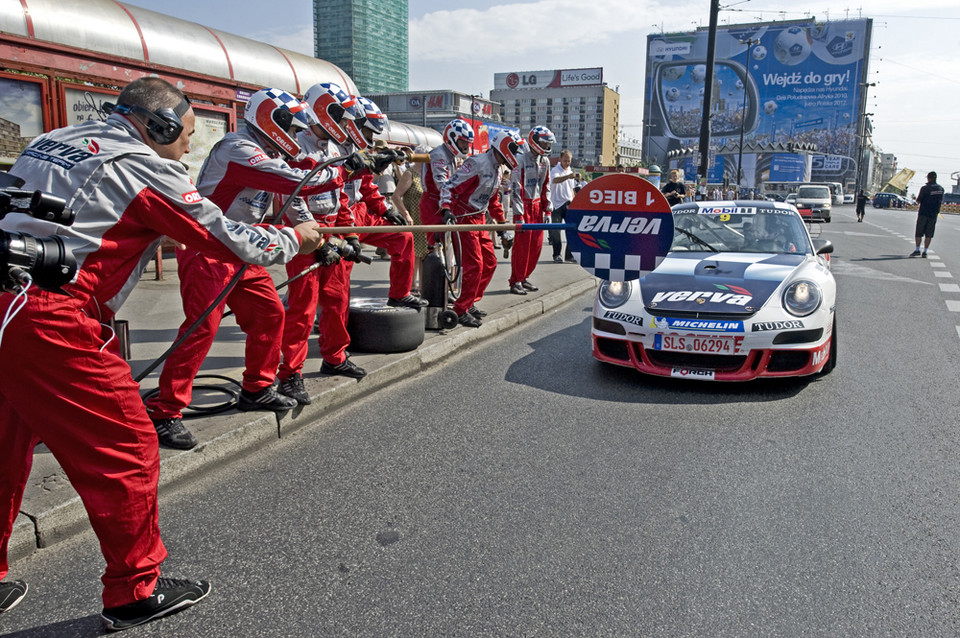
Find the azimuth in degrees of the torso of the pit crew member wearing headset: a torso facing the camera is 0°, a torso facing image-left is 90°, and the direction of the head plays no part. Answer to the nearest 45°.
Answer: approximately 225°

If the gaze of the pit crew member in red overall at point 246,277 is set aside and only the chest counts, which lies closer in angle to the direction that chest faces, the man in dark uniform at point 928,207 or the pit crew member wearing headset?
the man in dark uniform

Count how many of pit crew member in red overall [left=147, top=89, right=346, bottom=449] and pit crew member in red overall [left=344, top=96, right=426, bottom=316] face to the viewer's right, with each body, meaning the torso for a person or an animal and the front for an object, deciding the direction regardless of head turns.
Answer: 2

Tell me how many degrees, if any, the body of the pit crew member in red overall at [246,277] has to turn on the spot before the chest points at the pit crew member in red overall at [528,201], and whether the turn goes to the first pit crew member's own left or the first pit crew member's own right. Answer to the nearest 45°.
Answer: approximately 45° to the first pit crew member's own left

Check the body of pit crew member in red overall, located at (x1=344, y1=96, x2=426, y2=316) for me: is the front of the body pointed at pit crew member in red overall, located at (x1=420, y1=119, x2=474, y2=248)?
no

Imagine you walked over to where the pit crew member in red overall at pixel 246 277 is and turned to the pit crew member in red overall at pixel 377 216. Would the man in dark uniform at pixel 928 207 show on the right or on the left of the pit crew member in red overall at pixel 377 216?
right

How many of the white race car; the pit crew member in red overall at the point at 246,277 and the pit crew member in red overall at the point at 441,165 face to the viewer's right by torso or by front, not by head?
2

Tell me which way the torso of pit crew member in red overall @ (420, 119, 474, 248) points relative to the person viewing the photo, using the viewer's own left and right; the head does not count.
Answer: facing to the right of the viewer

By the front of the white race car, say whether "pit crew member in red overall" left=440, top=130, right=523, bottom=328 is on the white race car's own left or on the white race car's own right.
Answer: on the white race car's own right

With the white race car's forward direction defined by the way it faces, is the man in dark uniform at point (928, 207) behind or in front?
behind

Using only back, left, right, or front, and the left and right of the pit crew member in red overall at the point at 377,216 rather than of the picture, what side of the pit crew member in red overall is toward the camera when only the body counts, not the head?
right

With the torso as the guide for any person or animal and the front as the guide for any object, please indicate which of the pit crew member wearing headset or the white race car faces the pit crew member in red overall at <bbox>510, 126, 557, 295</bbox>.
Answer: the pit crew member wearing headset

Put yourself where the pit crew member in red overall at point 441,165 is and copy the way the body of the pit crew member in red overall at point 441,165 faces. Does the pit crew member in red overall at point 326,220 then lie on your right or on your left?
on your right

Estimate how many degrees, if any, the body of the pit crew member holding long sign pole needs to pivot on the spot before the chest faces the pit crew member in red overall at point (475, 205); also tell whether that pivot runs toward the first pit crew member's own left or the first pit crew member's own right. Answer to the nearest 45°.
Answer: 0° — they already face them

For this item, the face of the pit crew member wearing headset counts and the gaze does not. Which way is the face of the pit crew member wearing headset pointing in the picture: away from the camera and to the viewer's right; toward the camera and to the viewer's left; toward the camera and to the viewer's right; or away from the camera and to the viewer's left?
away from the camera and to the viewer's right

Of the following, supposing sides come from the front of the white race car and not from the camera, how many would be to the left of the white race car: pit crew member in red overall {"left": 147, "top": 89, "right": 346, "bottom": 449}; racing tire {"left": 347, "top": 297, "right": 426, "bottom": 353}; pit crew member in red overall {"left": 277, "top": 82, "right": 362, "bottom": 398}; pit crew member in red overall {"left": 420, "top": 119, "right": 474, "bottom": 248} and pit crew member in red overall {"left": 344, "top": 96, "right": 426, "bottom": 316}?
0

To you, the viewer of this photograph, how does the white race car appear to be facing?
facing the viewer

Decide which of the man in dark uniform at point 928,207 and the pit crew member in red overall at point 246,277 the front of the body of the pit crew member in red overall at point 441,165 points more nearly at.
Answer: the man in dark uniform

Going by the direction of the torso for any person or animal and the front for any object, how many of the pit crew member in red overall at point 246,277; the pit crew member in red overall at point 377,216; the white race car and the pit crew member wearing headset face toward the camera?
1

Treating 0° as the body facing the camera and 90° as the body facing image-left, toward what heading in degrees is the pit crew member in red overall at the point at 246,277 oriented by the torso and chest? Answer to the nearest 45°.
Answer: approximately 270°

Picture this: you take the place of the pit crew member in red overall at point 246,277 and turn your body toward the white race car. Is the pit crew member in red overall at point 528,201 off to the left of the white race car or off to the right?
left
